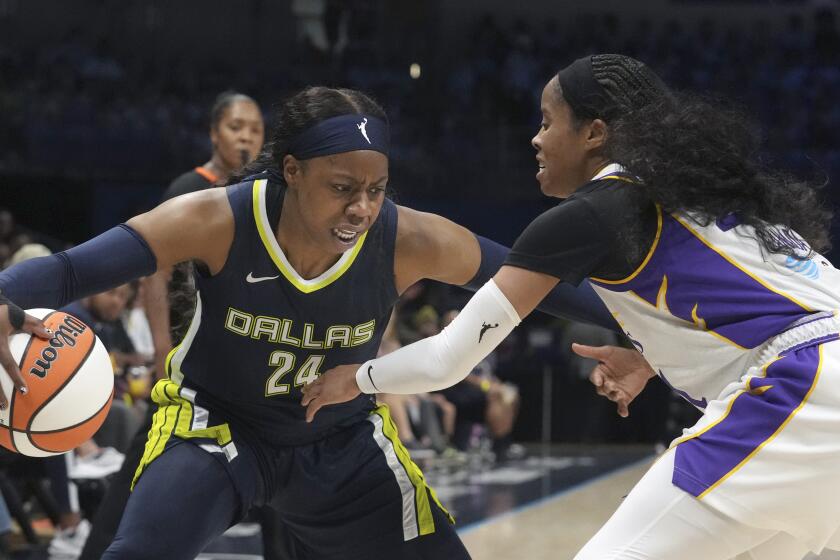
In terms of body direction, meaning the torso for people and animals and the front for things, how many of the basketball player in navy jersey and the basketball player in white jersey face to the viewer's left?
1

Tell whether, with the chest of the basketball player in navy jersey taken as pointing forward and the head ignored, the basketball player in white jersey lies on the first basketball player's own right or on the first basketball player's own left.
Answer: on the first basketball player's own left

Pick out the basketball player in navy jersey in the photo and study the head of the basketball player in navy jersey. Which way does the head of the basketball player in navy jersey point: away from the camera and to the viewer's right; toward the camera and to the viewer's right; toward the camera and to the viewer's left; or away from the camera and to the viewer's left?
toward the camera and to the viewer's right

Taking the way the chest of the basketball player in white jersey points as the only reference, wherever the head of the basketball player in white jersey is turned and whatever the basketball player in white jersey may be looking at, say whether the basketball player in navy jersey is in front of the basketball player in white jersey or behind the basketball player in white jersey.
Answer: in front

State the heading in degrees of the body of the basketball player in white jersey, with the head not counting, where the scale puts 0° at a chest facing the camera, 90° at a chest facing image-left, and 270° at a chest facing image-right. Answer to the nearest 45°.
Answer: approximately 90°

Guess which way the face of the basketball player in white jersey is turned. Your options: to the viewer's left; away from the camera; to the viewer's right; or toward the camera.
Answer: to the viewer's left

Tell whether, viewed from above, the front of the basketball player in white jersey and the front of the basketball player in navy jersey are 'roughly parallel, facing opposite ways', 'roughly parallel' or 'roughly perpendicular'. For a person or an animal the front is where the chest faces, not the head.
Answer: roughly perpendicular

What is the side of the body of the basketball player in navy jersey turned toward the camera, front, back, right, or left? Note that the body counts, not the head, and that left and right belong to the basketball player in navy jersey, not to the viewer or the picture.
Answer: front
